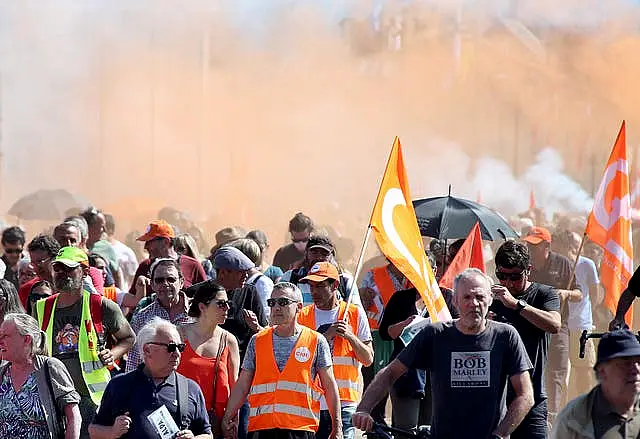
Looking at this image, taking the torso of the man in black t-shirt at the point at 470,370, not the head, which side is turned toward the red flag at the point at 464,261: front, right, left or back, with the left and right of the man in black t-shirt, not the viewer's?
back

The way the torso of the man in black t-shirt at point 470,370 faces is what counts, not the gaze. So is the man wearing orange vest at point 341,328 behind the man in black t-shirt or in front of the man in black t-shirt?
behind

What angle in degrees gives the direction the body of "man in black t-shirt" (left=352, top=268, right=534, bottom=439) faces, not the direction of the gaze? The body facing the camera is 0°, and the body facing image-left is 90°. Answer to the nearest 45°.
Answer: approximately 0°

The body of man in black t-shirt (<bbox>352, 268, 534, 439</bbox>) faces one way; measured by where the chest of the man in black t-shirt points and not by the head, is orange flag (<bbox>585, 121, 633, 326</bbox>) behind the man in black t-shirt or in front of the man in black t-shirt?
behind

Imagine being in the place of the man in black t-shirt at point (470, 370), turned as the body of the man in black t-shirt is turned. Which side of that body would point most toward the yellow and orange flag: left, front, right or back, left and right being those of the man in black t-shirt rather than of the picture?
back

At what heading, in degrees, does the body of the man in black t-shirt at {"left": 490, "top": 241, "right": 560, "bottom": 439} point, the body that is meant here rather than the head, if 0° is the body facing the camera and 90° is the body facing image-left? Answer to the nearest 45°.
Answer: approximately 45°

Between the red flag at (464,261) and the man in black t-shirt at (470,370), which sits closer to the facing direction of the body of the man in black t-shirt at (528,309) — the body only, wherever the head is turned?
the man in black t-shirt
